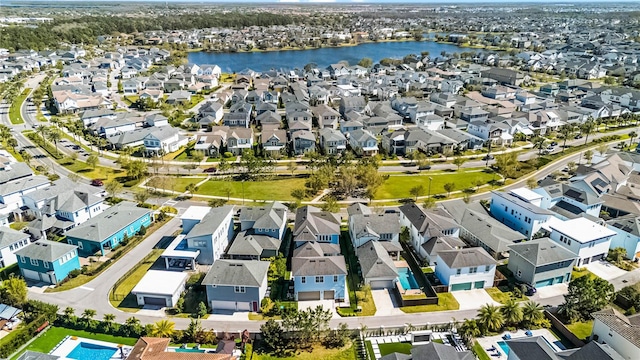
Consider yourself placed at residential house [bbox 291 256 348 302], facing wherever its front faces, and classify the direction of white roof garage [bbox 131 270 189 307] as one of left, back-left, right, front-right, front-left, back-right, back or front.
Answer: right

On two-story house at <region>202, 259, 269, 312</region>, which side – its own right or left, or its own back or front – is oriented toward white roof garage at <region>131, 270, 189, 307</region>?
right

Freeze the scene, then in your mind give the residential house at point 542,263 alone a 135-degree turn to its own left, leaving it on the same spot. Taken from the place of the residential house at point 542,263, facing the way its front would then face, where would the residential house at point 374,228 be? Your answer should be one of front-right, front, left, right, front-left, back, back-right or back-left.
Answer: left

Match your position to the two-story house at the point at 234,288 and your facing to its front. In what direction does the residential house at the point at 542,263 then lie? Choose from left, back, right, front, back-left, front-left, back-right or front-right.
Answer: left

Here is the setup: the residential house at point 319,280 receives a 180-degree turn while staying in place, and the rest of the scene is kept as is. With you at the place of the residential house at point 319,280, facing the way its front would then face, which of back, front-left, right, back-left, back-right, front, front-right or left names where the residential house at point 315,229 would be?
front

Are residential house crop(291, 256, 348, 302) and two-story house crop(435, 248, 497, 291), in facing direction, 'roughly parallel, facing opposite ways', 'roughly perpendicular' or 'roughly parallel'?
roughly parallel

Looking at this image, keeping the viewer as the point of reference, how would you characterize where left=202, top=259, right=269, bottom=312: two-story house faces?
facing the viewer

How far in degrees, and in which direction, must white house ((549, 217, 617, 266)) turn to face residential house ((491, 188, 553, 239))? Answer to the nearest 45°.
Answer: approximately 180°

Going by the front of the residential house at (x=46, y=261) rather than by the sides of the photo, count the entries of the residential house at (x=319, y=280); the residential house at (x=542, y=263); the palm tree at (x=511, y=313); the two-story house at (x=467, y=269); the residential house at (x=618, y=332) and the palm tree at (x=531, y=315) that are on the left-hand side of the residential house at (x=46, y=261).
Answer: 6

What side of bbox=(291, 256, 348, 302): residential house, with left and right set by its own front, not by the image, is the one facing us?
front

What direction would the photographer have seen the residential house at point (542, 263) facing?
facing the viewer and to the right of the viewer

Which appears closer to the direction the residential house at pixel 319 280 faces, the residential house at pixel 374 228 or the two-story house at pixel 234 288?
the two-story house

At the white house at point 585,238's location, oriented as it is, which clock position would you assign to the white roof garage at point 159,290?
The white roof garage is roughly at 3 o'clock from the white house.

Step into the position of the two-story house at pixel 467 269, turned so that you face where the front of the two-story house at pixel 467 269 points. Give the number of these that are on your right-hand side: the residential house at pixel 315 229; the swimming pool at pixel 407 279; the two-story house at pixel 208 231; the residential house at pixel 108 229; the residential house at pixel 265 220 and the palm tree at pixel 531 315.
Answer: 5

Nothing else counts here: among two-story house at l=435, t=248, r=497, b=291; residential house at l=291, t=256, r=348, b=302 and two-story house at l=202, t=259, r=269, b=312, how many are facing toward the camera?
3

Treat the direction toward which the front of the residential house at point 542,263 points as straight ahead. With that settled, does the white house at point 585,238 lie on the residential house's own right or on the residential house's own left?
on the residential house's own left
